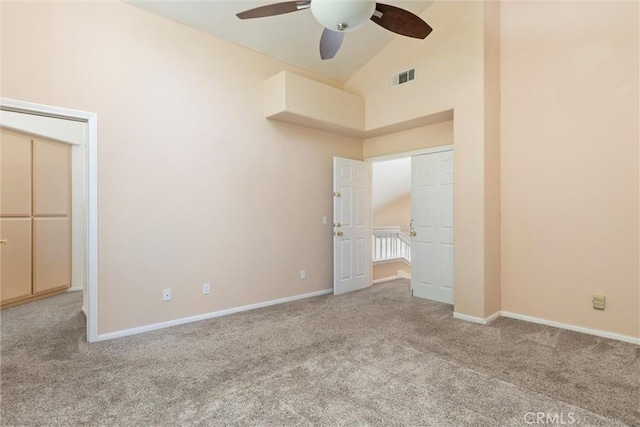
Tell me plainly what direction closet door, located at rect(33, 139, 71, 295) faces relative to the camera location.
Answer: facing the viewer and to the right of the viewer

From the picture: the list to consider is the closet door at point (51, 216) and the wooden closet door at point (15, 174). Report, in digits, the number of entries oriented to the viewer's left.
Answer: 0

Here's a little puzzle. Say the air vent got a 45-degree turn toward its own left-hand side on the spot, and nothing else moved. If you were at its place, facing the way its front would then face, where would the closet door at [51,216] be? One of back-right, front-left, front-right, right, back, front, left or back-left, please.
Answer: right

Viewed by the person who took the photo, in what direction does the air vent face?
facing the viewer and to the left of the viewer

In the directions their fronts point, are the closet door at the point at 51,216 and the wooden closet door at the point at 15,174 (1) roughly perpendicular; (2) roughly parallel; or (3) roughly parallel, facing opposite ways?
roughly parallel

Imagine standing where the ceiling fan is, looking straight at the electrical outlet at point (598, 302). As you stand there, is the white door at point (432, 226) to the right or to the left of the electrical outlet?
left

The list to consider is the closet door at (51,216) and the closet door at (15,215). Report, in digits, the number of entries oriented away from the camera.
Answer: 0

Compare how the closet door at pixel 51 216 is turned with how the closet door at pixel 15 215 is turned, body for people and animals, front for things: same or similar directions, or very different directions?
same or similar directions
